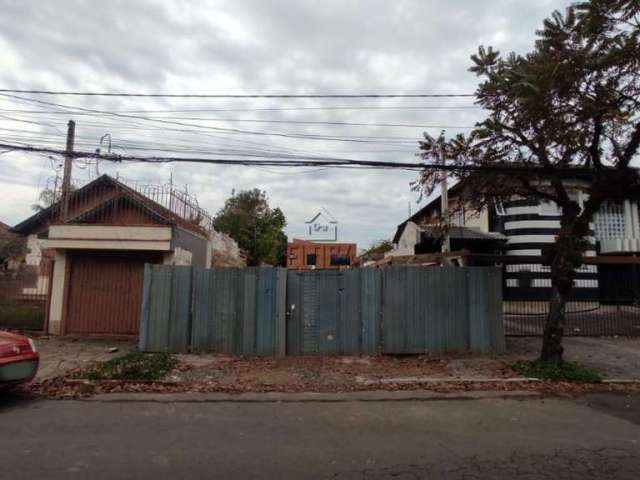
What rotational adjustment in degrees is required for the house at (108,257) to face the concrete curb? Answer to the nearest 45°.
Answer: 0° — it already faces it

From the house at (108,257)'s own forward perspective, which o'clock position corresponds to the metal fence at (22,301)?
The metal fence is roughly at 4 o'clock from the house.

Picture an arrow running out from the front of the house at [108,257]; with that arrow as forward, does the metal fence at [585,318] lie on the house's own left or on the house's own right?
on the house's own left

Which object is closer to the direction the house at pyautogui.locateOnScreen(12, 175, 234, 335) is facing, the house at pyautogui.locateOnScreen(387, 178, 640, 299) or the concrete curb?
the concrete curb

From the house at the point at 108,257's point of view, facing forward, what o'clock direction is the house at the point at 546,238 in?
the house at the point at 546,238 is roughly at 9 o'clock from the house at the point at 108,257.

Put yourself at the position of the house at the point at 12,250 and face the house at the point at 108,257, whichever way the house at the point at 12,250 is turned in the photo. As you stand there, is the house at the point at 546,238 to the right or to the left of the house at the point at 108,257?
left

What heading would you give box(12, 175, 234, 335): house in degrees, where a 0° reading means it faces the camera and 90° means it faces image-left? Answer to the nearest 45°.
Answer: approximately 0°

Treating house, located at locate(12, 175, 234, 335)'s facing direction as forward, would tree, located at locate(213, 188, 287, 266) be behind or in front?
behind

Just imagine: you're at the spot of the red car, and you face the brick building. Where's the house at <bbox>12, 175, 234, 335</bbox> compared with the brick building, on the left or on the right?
left
